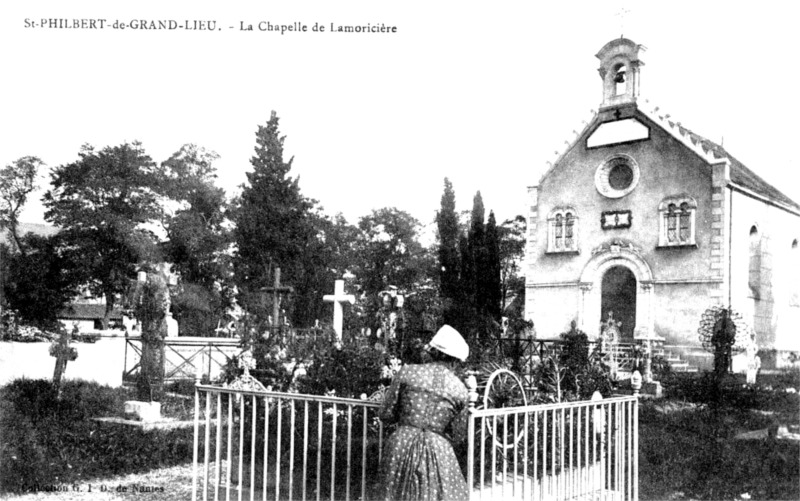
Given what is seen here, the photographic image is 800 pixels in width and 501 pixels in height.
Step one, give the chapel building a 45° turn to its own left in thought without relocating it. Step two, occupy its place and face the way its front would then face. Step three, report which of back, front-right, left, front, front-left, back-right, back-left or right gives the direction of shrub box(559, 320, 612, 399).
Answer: front

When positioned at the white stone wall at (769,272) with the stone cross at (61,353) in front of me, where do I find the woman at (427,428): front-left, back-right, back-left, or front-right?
front-left

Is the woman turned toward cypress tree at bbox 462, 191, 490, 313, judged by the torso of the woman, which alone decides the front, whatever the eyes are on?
yes

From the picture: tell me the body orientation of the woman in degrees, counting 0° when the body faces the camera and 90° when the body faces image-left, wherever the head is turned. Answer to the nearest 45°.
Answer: approximately 180°

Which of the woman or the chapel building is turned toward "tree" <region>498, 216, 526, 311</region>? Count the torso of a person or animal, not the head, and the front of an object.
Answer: the woman

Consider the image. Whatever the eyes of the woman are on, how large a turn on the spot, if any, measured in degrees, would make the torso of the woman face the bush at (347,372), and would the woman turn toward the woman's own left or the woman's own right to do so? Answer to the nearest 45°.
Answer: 0° — they already face it

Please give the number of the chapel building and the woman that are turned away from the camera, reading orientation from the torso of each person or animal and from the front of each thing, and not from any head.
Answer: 1

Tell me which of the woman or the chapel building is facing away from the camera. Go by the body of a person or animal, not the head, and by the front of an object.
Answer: the woman
